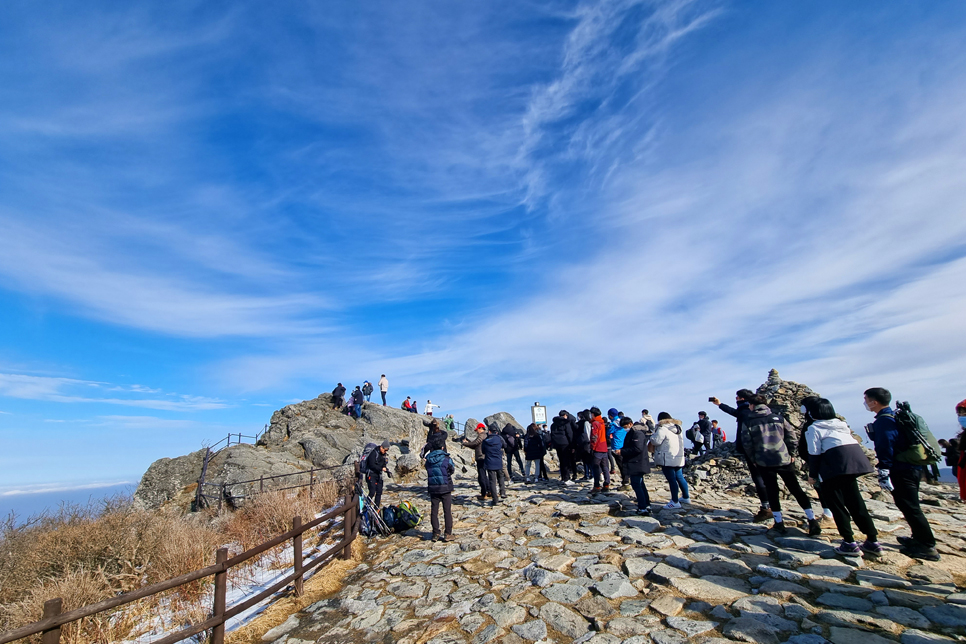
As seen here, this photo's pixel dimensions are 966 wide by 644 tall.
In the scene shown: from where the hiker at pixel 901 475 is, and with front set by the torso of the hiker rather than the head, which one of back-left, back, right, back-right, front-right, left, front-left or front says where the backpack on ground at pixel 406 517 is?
front

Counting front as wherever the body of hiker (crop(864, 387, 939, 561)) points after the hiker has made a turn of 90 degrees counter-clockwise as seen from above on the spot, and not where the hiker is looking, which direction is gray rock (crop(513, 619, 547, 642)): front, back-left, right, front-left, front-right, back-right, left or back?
front-right

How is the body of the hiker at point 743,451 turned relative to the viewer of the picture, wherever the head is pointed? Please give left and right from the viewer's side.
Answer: facing to the left of the viewer

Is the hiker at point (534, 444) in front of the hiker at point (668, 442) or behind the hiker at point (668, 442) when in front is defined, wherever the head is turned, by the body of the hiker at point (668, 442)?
in front

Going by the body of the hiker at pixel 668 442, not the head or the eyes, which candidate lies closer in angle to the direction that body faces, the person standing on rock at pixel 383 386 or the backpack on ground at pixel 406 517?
the person standing on rock

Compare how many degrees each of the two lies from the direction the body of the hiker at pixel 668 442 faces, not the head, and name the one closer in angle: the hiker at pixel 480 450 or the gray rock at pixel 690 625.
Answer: the hiker

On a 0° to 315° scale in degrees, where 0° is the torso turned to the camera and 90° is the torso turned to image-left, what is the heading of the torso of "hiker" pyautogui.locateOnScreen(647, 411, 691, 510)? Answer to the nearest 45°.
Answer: approximately 135°

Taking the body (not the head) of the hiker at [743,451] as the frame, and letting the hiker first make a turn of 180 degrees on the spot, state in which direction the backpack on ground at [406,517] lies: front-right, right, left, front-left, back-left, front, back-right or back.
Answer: back

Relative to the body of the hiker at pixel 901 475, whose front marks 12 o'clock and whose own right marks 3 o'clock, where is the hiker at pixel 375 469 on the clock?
the hiker at pixel 375 469 is roughly at 12 o'clock from the hiker at pixel 901 475.

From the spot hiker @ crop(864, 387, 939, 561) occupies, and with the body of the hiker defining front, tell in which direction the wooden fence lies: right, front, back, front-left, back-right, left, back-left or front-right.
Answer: front-left

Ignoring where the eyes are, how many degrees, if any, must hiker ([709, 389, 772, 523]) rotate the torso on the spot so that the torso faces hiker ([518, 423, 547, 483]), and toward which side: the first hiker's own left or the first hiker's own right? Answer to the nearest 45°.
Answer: approximately 45° to the first hiker's own right

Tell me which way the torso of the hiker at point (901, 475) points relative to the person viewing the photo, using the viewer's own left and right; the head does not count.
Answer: facing to the left of the viewer
